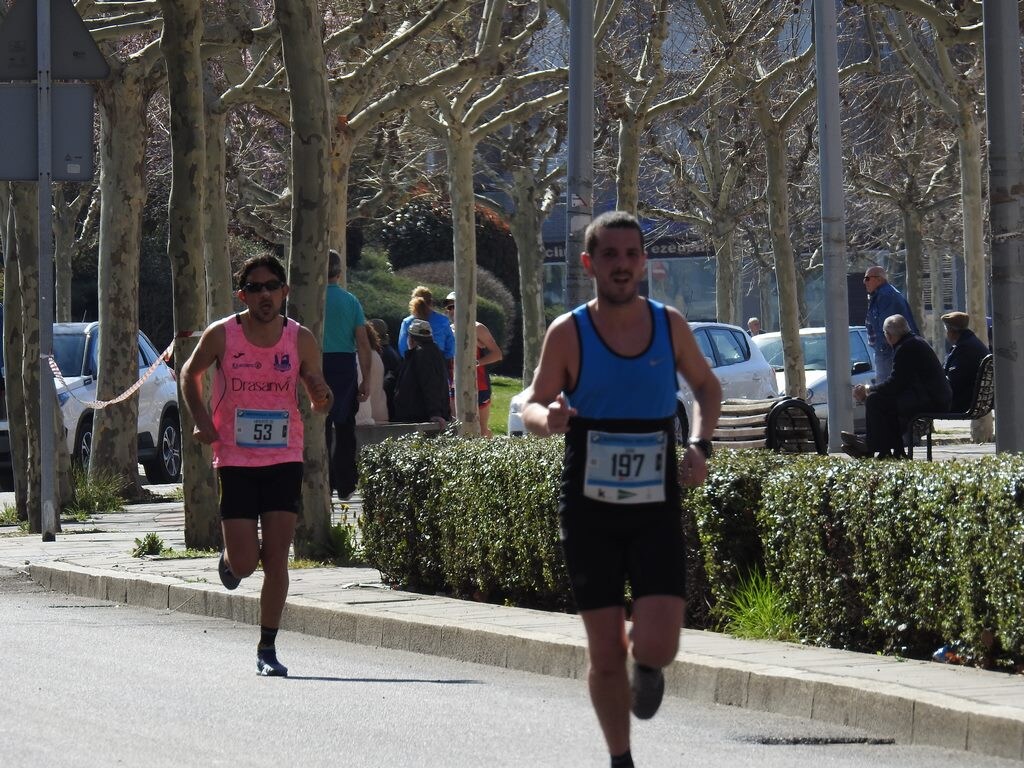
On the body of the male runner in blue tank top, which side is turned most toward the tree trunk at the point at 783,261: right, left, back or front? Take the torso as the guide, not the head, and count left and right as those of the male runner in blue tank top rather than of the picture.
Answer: back

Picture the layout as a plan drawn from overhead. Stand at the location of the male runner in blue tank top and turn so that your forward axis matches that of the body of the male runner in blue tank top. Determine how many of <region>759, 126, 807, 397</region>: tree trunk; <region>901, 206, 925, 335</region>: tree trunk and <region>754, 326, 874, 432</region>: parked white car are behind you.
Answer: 3

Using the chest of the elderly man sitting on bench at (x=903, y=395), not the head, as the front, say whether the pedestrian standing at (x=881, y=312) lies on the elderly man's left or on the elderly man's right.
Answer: on the elderly man's right

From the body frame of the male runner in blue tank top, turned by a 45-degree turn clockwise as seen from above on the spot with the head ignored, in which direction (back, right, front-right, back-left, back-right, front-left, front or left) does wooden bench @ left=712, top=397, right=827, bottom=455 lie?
back-right

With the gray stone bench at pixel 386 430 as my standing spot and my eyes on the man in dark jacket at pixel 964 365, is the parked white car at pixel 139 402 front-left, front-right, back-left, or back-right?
back-left

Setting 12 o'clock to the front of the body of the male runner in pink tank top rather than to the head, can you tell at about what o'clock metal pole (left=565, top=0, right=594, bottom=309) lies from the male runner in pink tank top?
The metal pole is roughly at 7 o'clock from the male runner in pink tank top.

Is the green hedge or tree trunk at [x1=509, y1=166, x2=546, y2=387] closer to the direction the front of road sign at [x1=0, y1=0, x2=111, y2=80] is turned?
the tree trunk

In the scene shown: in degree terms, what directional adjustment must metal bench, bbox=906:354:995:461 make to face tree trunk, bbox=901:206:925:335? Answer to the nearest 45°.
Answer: approximately 90° to its right

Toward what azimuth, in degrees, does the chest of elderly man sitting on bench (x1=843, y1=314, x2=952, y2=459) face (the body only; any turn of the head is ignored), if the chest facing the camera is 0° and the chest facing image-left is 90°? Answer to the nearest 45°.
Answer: approximately 90°

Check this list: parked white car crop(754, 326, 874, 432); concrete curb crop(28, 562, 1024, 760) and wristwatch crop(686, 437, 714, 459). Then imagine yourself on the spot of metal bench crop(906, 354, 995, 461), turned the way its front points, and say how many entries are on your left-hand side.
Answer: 2
